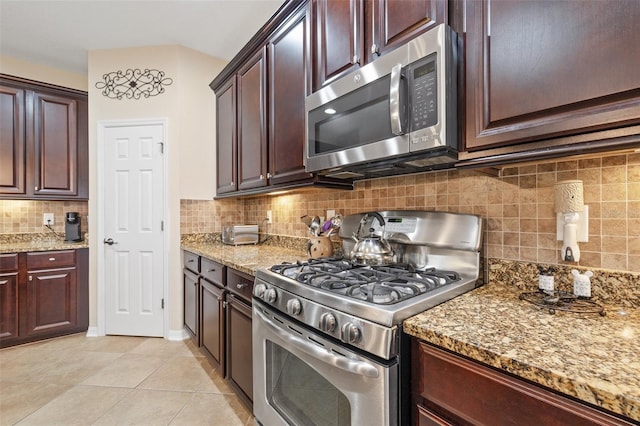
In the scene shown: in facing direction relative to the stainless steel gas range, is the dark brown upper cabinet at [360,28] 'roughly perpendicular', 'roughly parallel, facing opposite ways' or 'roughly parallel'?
roughly parallel

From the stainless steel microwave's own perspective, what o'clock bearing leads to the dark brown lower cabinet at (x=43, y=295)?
The dark brown lower cabinet is roughly at 2 o'clock from the stainless steel microwave.

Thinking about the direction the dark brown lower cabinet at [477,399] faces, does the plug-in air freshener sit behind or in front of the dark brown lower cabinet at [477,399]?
behind

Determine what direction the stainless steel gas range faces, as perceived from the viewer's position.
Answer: facing the viewer and to the left of the viewer

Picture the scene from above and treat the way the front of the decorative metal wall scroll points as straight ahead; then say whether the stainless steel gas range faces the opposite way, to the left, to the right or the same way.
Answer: to the right

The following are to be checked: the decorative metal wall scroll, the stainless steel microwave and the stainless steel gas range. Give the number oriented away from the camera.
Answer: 0

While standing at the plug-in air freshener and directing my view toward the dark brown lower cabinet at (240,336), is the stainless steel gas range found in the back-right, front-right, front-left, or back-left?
front-left

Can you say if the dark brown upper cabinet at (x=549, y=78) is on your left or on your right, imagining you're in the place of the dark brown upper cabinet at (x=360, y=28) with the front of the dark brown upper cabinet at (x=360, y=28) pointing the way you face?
on your left

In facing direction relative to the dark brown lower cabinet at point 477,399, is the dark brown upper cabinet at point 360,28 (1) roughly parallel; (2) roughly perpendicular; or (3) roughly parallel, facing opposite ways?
roughly parallel

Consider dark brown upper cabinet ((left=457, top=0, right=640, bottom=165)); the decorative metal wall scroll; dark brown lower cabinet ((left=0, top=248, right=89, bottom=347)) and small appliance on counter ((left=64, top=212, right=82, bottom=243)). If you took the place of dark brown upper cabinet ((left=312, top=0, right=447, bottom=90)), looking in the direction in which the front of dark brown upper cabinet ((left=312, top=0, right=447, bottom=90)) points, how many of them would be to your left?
1

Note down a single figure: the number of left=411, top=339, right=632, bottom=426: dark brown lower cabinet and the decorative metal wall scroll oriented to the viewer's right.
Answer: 0

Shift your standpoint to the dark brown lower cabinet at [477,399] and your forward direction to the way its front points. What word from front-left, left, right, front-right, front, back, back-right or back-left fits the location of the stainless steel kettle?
right

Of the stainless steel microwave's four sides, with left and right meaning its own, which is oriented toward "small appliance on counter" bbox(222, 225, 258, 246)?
right

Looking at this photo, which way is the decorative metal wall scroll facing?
toward the camera

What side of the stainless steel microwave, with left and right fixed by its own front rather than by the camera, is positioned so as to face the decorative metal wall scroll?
right
